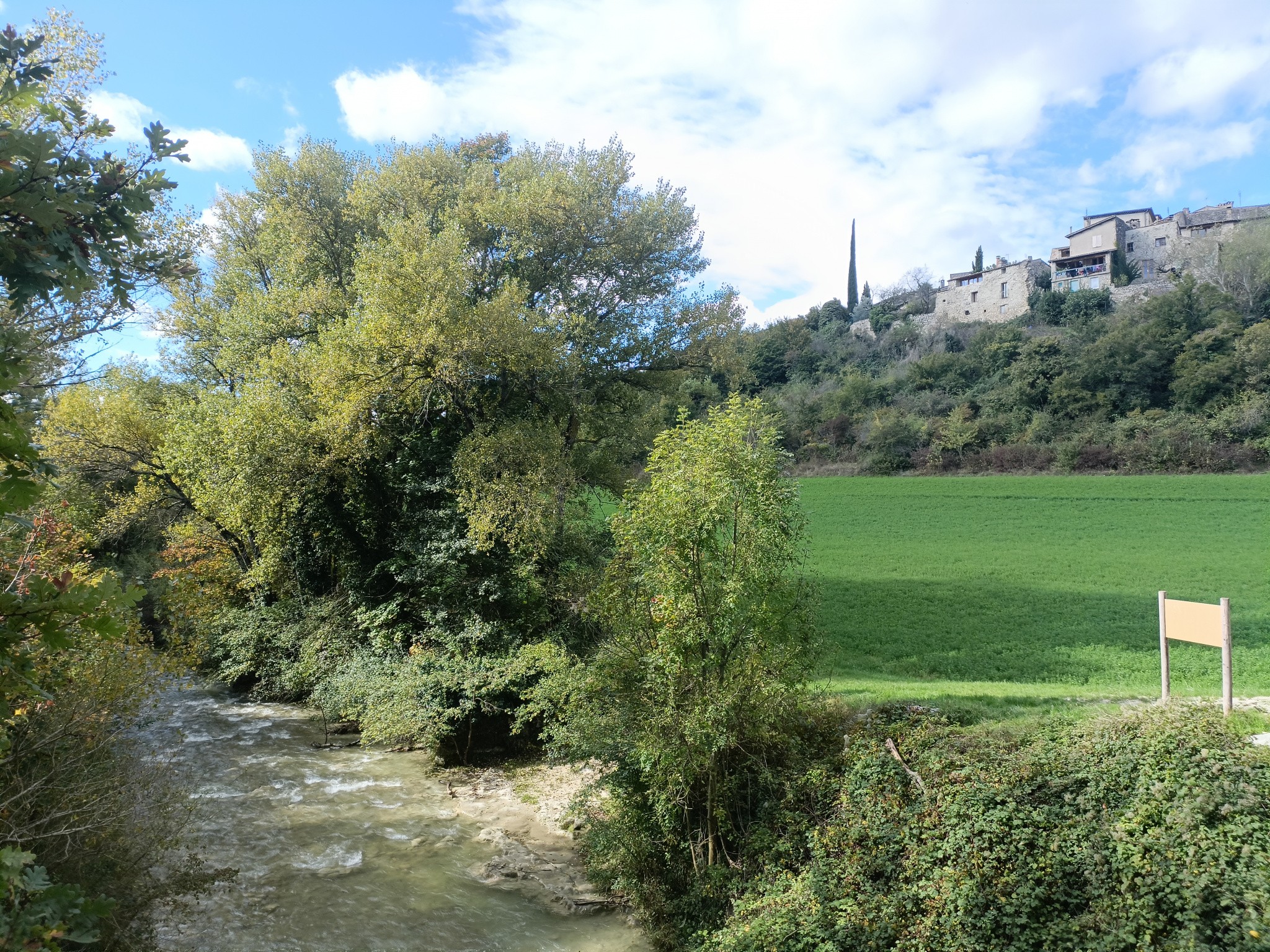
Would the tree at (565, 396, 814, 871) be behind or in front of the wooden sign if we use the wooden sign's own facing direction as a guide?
in front

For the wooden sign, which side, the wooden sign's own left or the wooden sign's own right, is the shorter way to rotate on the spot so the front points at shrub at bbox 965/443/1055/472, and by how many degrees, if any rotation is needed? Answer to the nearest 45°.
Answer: approximately 135° to the wooden sign's own right

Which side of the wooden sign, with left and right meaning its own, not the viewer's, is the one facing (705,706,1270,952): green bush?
front

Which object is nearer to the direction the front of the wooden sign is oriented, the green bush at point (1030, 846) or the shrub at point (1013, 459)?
the green bush

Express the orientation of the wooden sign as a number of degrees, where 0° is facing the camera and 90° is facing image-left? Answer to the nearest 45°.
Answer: approximately 45°

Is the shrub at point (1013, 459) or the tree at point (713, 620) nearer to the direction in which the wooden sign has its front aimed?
the tree
